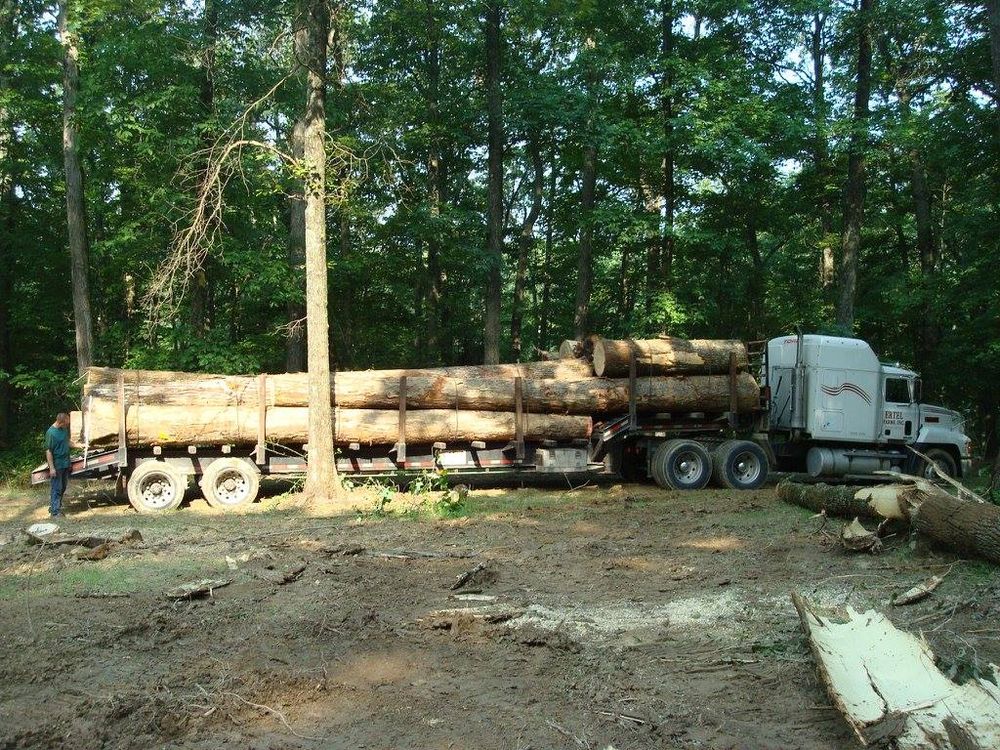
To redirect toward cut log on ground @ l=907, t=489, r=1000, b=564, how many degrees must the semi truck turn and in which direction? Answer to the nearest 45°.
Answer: approximately 90° to its right

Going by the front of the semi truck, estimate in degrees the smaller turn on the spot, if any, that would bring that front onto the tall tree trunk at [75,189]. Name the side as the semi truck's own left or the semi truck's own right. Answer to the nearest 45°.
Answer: approximately 180°

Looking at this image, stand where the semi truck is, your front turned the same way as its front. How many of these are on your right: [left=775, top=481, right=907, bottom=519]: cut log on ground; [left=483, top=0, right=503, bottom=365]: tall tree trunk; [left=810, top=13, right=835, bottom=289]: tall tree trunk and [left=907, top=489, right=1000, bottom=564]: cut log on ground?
2

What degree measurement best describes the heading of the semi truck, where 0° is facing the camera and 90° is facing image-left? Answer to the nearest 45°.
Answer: approximately 270°

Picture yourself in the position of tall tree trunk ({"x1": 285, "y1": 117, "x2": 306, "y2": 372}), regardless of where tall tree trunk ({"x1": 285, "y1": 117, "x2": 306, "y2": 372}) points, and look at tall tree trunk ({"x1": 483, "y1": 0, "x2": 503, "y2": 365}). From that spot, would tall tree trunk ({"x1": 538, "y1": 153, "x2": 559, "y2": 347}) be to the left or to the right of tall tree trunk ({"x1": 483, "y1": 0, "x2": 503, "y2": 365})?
left

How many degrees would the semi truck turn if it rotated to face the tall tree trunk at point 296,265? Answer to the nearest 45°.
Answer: approximately 180°

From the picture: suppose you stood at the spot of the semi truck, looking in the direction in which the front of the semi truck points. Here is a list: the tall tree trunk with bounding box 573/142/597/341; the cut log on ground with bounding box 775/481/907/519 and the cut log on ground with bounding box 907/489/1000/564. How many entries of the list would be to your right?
2

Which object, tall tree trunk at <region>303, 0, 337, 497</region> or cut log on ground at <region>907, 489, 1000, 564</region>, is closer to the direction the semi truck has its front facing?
the cut log on ground
